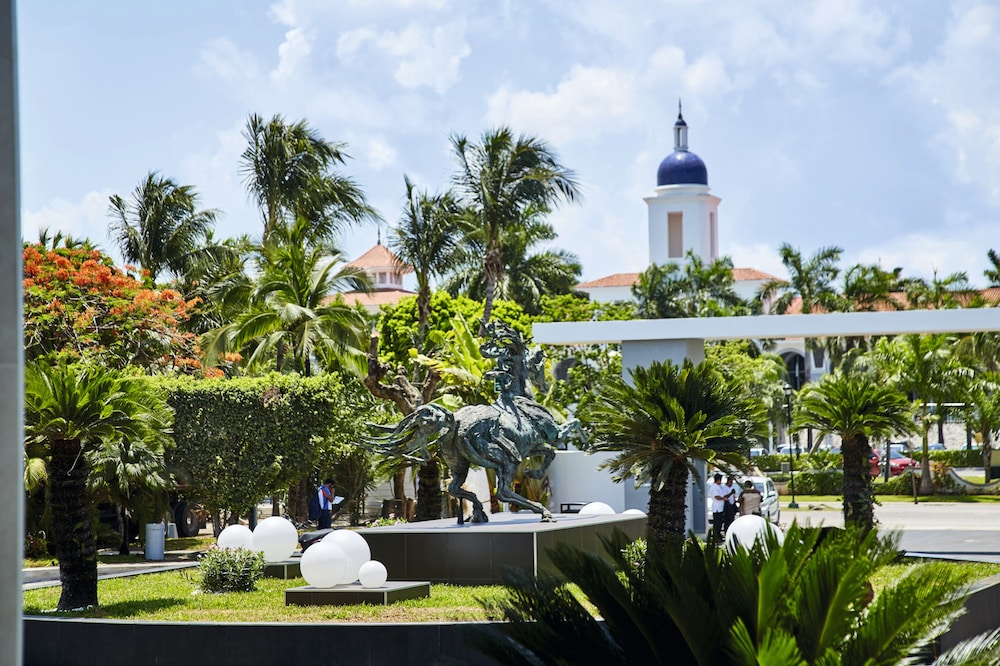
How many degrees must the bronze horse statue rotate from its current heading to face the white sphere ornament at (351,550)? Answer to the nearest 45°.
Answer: approximately 135° to its right

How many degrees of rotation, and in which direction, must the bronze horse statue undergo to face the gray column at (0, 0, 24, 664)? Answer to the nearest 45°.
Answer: approximately 90° to its right

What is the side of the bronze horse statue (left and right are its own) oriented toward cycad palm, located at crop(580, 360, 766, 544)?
front

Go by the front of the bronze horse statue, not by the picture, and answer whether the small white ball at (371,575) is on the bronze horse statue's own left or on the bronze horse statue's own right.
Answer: on the bronze horse statue's own right

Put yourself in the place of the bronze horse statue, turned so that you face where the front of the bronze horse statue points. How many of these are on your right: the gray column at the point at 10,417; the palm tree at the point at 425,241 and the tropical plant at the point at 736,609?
2

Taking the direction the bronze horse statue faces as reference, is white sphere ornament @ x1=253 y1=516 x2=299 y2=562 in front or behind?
behind

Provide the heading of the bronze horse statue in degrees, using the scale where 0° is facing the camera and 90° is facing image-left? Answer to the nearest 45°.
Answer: approximately 270°

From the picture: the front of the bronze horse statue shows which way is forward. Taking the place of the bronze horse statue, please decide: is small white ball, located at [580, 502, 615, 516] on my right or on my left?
on my left
